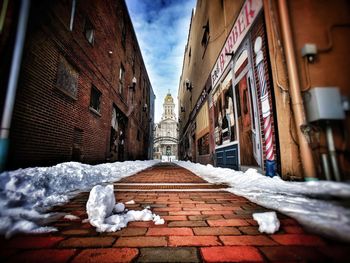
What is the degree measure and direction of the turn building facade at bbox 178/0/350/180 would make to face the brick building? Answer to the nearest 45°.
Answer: approximately 45° to its right

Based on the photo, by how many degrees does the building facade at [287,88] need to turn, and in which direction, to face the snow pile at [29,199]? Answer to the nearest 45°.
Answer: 0° — it already faces it

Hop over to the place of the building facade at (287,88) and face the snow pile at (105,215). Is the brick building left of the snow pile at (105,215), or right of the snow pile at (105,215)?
right

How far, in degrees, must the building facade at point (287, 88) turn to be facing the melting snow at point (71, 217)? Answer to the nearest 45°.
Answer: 0° — it already faces it

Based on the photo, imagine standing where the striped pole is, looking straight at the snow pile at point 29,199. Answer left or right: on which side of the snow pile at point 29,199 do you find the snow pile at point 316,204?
left

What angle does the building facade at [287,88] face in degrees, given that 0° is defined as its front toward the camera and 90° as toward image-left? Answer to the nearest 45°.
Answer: approximately 45°
